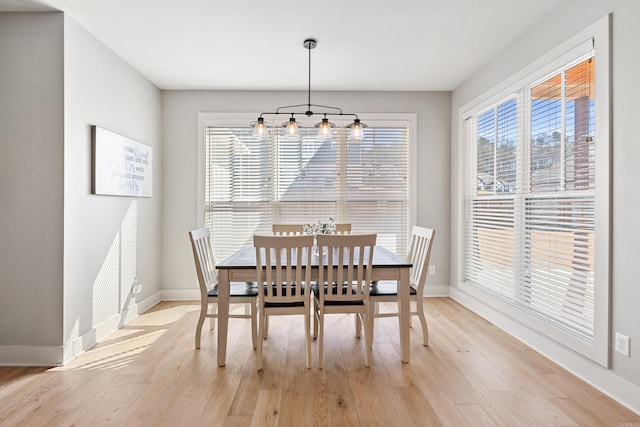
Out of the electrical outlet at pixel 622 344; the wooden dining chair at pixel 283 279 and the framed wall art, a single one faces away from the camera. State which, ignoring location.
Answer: the wooden dining chair

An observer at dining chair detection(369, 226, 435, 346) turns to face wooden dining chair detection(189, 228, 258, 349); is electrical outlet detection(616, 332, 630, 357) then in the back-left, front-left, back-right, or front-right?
back-left

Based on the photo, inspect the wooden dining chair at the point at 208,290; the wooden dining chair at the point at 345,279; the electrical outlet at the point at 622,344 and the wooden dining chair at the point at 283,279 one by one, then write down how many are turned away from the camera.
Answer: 2

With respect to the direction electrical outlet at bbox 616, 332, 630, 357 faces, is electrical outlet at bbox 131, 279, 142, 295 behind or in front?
in front

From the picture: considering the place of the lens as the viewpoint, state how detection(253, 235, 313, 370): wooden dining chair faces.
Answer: facing away from the viewer

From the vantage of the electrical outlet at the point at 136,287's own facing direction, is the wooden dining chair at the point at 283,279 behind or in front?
in front

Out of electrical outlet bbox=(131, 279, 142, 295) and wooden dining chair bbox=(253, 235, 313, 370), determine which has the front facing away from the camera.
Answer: the wooden dining chair

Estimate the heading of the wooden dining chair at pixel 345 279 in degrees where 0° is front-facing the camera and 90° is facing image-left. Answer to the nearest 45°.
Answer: approximately 180°

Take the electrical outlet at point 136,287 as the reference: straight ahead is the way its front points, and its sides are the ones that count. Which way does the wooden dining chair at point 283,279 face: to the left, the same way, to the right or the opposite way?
to the left

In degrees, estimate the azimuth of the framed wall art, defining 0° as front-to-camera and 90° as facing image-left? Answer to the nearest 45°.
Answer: approximately 315°

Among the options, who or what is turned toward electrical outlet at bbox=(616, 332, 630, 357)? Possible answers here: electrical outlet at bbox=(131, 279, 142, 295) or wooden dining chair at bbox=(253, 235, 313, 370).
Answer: electrical outlet at bbox=(131, 279, 142, 295)

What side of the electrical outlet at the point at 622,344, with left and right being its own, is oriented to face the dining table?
front

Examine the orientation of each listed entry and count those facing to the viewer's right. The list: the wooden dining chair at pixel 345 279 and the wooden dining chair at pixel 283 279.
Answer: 0

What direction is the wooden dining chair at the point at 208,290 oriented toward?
to the viewer's right
